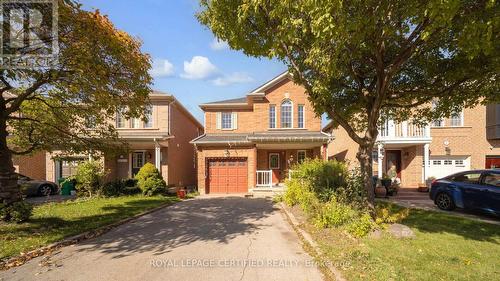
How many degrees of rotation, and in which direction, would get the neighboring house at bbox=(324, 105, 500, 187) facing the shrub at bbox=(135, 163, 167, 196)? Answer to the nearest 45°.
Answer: approximately 45° to its right

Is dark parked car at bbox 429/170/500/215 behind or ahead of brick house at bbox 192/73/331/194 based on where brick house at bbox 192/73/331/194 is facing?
ahead

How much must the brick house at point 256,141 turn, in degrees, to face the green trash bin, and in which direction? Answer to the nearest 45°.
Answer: approximately 90° to its right

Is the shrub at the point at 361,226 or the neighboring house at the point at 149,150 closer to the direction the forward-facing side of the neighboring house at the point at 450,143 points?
the shrub

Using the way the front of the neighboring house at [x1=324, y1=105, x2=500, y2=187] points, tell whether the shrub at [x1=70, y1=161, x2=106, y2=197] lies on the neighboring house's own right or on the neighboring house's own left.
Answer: on the neighboring house's own right

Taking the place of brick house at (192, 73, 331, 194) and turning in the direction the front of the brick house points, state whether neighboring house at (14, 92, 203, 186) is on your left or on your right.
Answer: on your right

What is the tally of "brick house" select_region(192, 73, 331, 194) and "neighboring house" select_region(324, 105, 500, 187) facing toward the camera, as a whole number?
2

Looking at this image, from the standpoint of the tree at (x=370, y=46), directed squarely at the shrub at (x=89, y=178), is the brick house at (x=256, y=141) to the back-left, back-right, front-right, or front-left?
front-right

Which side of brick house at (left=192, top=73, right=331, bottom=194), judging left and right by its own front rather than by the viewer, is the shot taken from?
front

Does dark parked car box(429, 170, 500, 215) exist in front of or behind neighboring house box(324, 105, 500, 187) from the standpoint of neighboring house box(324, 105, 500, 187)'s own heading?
in front

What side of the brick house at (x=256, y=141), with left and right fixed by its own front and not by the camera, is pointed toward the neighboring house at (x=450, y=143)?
left
